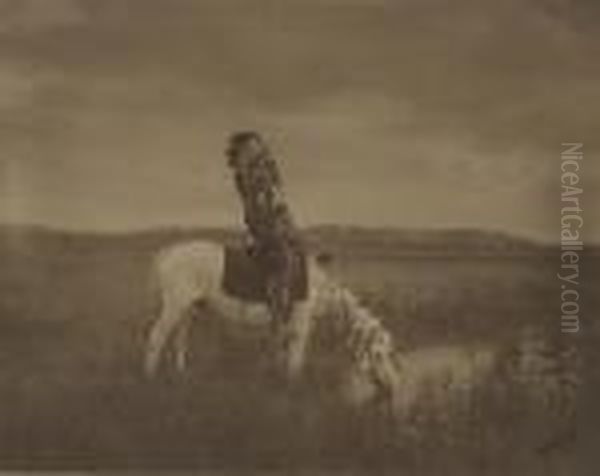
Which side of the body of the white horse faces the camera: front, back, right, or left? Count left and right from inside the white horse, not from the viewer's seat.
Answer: right
